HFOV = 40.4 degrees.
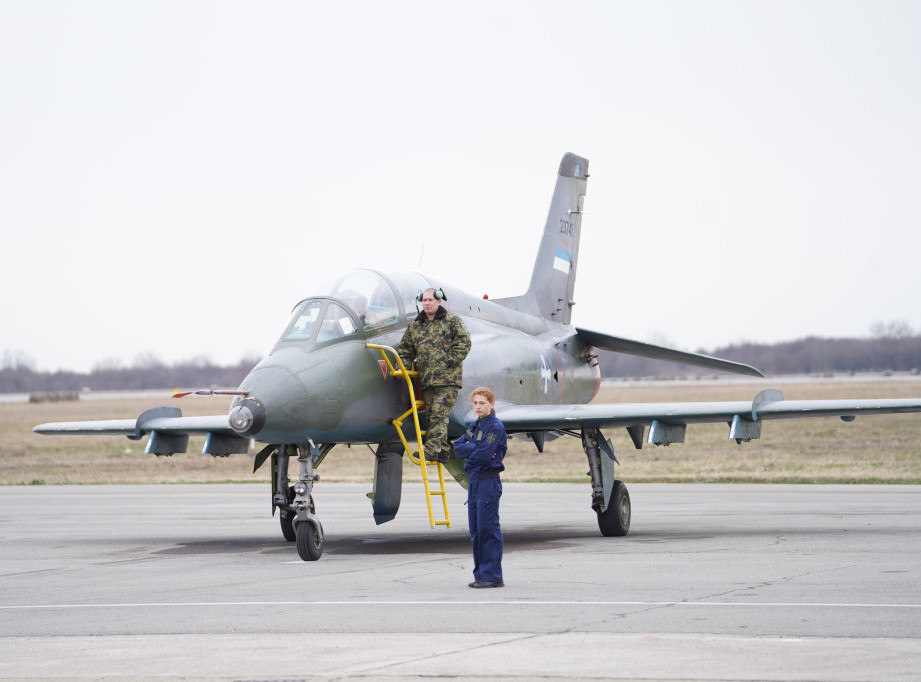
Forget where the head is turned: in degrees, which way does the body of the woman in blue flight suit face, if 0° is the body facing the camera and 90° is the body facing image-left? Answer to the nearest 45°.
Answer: approximately 45°

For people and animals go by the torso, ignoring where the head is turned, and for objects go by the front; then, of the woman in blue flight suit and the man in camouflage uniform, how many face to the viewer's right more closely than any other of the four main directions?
0

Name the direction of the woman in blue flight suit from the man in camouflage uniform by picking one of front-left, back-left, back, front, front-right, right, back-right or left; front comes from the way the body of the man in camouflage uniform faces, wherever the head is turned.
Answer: front-left

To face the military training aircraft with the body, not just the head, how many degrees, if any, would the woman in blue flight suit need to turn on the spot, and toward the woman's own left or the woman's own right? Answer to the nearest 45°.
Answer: approximately 135° to the woman's own right

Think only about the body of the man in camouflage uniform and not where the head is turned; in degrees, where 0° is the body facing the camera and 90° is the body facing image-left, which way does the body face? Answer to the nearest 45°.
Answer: approximately 45°

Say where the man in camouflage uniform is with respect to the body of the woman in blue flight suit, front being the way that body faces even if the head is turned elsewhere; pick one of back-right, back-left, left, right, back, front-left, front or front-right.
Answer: back-right

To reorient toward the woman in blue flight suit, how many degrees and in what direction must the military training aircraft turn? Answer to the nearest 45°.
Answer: approximately 45° to its left
